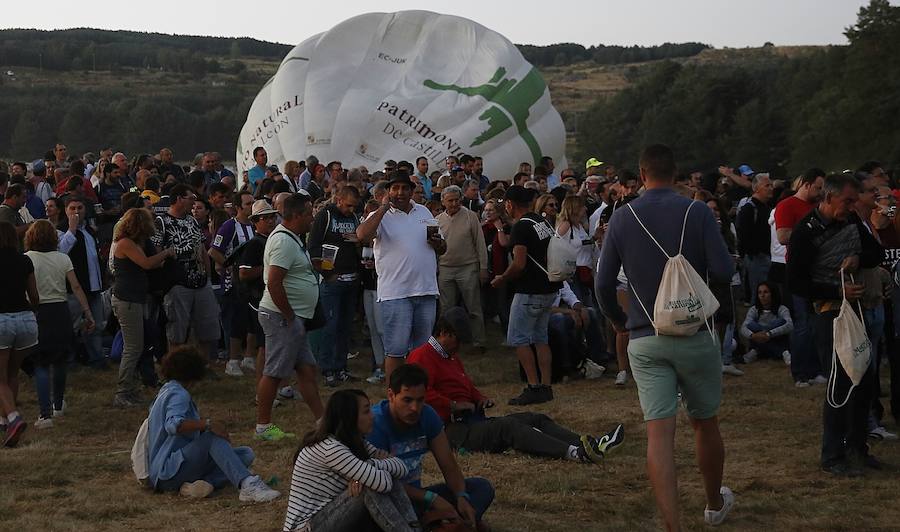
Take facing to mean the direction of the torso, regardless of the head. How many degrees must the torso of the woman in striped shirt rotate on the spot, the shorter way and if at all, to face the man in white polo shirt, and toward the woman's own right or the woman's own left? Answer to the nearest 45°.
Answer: approximately 90° to the woman's own left

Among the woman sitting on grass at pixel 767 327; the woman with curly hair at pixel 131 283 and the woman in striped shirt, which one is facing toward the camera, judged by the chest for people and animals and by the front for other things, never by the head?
the woman sitting on grass

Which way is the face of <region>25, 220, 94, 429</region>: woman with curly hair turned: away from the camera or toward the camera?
away from the camera

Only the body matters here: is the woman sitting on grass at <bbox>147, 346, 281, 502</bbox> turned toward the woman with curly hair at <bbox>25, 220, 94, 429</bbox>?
no

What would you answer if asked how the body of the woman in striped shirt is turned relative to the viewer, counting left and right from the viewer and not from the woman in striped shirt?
facing to the right of the viewer

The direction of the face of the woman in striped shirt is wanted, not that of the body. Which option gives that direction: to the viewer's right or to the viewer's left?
to the viewer's right

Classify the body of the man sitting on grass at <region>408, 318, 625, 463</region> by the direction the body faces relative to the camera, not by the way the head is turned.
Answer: to the viewer's right

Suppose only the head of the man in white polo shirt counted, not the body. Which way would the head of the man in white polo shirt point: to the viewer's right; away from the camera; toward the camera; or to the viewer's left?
toward the camera

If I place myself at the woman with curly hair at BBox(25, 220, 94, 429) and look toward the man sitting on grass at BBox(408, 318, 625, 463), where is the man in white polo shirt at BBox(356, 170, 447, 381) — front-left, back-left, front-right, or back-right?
front-left

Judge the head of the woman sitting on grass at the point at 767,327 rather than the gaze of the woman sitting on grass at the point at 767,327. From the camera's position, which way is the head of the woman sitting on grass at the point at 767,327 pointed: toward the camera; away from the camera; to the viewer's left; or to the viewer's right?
toward the camera

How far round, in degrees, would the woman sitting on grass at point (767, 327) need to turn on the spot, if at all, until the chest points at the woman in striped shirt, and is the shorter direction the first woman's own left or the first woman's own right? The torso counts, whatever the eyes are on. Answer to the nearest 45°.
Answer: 0° — they already face them

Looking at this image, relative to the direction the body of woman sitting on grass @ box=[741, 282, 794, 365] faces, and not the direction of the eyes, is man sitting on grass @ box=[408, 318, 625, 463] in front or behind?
in front

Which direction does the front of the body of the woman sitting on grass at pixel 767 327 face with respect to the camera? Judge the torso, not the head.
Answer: toward the camera

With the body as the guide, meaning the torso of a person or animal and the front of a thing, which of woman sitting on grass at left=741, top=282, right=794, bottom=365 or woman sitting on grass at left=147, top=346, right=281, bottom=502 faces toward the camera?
woman sitting on grass at left=741, top=282, right=794, bottom=365

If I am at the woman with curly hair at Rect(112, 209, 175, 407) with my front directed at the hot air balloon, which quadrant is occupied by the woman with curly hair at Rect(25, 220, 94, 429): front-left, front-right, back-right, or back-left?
back-left

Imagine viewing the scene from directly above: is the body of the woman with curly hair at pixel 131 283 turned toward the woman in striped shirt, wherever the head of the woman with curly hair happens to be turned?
no

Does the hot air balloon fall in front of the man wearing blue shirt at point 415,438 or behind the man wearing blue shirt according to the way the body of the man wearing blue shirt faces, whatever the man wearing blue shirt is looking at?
behind
